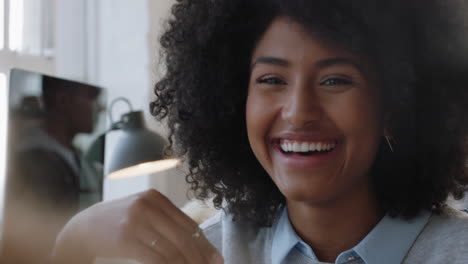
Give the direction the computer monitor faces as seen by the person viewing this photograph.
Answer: facing the viewer and to the right of the viewer

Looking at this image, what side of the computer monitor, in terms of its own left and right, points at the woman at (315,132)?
front
